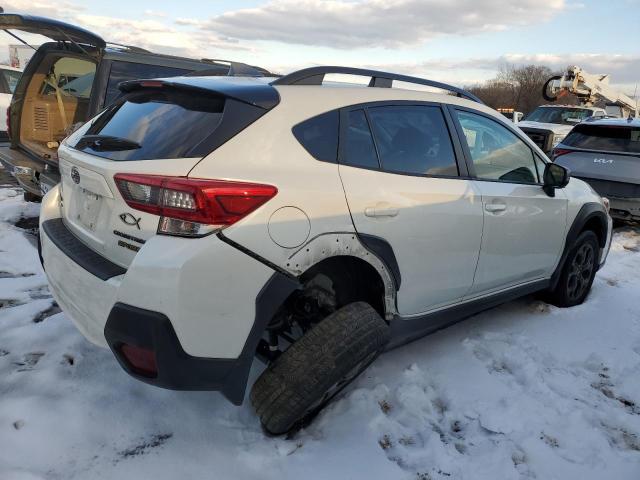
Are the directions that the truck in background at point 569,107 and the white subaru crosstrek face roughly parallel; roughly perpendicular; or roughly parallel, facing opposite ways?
roughly parallel, facing opposite ways

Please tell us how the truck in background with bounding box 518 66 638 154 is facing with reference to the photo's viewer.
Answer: facing the viewer and to the left of the viewer

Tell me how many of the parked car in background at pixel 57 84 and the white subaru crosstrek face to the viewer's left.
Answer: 0

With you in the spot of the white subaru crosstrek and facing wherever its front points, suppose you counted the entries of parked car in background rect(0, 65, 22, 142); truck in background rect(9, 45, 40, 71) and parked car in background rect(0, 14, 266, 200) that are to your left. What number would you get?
3

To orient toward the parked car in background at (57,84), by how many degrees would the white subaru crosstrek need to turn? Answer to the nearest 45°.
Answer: approximately 90° to its left

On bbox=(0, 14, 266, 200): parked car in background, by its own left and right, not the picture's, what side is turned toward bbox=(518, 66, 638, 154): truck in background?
front

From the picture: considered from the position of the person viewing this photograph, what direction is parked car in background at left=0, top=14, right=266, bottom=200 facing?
facing away from the viewer and to the right of the viewer

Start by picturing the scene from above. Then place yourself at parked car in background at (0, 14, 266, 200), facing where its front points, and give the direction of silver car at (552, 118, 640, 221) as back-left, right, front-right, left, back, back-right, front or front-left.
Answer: front-right

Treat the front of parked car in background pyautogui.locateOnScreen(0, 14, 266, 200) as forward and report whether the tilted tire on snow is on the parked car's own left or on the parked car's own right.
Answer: on the parked car's own right

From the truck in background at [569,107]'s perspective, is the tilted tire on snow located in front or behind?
in front

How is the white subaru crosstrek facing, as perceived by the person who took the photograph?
facing away from the viewer and to the right of the viewer

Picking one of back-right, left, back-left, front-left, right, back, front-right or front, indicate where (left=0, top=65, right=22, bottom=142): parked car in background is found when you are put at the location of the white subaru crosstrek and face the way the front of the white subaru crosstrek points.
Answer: left

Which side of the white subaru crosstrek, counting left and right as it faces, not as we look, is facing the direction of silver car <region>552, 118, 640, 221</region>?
front

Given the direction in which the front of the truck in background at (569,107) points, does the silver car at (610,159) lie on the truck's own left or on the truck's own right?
on the truck's own left
